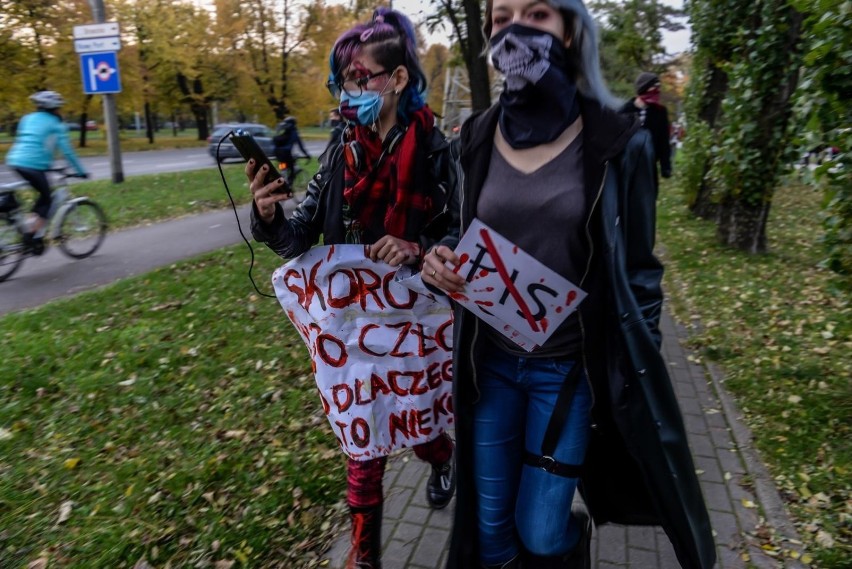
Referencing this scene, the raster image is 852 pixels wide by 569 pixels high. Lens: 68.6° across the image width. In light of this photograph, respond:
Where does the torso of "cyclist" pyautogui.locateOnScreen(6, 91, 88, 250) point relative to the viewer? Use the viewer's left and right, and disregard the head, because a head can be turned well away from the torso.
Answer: facing away from the viewer and to the right of the viewer

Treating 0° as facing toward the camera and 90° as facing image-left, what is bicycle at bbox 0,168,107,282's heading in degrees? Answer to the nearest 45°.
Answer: approximately 225°

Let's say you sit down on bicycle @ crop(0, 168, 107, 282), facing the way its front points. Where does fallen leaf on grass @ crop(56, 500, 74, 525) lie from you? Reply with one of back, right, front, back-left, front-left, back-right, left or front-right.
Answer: back-right

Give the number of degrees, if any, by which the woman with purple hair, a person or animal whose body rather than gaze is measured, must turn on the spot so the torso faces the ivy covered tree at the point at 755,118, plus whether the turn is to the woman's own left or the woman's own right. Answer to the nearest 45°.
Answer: approximately 180°

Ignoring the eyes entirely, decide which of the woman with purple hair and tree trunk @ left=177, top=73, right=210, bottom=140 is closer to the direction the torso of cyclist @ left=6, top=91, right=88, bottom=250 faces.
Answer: the tree trunk

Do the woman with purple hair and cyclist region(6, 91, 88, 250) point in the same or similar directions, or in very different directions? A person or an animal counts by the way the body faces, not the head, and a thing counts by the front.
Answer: very different directions

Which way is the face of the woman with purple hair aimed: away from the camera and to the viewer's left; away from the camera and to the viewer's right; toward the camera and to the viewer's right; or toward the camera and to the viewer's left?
toward the camera and to the viewer's left

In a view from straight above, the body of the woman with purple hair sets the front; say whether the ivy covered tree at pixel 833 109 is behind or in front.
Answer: behind
